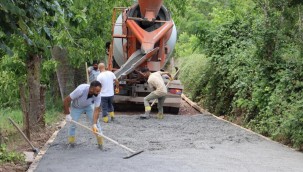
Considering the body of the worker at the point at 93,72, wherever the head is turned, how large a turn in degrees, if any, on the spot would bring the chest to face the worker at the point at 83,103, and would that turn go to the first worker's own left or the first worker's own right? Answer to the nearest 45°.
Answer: approximately 45° to the first worker's own right

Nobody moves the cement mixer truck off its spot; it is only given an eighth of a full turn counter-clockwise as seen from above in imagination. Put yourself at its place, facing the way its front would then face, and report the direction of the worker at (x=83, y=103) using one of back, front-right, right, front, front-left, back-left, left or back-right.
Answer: back-left

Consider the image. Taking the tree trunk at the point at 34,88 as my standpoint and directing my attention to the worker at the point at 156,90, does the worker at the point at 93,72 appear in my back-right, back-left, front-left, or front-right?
front-left

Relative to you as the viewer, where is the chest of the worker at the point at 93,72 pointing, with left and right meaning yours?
facing the viewer and to the right of the viewer

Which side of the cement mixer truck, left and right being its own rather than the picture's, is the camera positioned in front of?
back

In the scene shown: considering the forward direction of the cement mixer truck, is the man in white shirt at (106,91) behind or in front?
behind

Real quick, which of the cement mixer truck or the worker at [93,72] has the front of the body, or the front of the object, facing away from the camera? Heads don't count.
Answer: the cement mixer truck

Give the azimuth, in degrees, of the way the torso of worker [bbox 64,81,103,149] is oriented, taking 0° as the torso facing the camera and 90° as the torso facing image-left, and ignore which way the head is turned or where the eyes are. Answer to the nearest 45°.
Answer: approximately 315°

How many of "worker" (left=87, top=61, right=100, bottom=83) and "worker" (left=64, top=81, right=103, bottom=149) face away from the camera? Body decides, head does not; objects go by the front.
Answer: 0

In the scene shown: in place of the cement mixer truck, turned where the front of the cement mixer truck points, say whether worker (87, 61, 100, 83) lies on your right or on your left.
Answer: on your left
